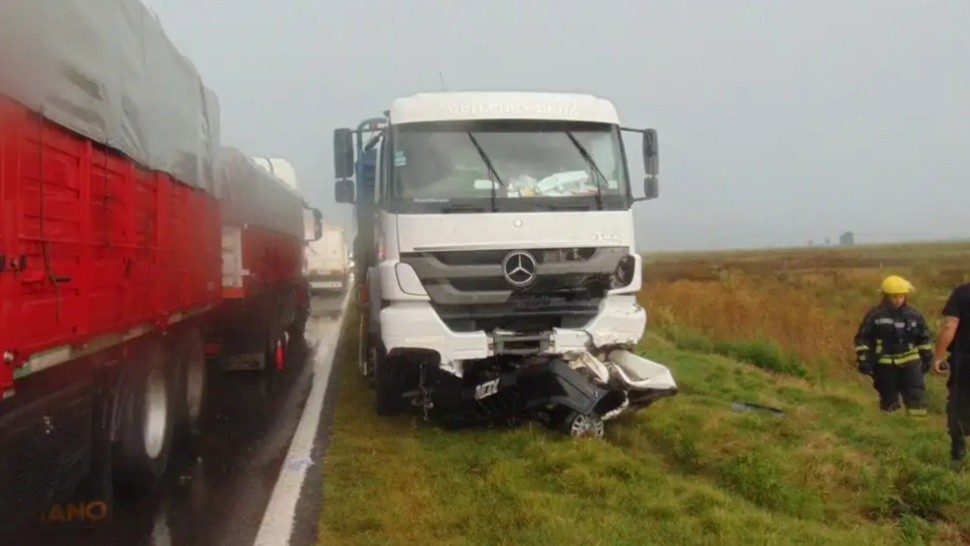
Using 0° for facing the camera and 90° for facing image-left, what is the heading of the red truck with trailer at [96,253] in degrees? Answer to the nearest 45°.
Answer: approximately 225°

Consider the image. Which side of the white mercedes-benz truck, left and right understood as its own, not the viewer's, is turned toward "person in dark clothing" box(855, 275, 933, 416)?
left

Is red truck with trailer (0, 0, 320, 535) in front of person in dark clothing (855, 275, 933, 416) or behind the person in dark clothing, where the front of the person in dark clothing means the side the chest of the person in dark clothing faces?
in front

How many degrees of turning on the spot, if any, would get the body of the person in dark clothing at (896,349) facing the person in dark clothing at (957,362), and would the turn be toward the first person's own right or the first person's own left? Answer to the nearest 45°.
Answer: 0° — they already face them

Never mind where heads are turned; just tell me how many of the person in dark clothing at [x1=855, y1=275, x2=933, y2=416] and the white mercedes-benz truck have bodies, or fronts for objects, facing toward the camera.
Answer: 2

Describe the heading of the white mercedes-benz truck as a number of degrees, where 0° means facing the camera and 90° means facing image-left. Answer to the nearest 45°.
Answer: approximately 0°

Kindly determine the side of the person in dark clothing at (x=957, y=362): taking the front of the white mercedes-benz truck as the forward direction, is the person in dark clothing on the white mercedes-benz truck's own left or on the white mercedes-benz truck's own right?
on the white mercedes-benz truck's own left

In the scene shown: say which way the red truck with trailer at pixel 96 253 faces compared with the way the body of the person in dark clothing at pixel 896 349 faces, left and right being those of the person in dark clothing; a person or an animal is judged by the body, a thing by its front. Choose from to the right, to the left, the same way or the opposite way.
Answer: the opposite way

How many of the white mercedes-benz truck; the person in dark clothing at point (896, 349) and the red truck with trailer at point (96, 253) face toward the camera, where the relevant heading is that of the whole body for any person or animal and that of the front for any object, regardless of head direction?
2

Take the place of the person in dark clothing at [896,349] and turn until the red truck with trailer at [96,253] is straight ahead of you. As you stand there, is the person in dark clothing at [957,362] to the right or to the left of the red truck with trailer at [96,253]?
left
